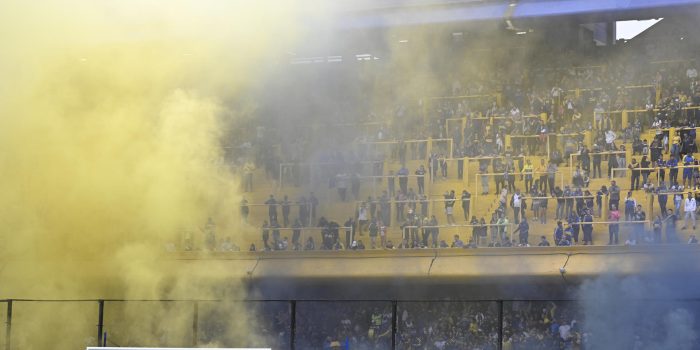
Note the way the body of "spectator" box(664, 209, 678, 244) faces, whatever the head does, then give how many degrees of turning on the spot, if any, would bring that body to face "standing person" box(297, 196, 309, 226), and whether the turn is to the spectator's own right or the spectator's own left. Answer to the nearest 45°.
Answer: approximately 90° to the spectator's own right

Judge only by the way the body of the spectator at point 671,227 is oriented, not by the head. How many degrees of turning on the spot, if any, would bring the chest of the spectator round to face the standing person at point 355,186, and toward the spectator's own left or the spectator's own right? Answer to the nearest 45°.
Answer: approximately 90° to the spectator's own right

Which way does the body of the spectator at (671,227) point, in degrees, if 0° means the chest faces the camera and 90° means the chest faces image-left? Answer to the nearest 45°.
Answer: approximately 0°

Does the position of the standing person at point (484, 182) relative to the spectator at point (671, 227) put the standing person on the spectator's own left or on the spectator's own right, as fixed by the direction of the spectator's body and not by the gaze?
on the spectator's own right

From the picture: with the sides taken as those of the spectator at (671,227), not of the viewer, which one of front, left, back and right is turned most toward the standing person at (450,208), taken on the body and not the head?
right

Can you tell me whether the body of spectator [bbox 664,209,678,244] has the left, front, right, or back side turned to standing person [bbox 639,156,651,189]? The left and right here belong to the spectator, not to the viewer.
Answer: back

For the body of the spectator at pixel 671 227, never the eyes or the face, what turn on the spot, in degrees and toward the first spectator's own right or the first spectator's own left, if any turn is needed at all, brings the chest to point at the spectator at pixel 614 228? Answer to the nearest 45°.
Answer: approximately 90° to the first spectator's own right
